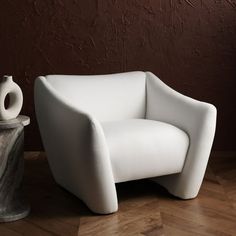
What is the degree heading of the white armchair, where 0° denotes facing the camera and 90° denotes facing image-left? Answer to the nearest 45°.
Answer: approximately 315°
